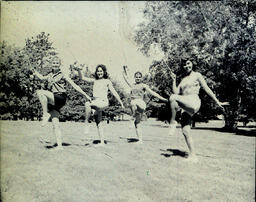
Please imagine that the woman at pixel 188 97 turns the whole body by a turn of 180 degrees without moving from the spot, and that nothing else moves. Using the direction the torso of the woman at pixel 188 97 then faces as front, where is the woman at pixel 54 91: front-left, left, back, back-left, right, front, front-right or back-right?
back-left

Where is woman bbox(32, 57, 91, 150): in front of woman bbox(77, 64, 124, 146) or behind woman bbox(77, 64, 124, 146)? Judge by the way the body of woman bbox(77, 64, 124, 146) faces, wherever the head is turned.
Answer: in front

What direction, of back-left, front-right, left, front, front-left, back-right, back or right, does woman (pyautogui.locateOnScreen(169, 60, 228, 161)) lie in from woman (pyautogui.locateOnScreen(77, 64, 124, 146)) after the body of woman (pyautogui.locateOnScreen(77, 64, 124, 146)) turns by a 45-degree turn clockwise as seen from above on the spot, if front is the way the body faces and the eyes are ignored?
back-left

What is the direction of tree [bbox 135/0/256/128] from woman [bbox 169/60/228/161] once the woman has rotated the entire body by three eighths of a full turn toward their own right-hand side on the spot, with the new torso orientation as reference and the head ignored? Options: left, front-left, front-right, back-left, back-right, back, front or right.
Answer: front

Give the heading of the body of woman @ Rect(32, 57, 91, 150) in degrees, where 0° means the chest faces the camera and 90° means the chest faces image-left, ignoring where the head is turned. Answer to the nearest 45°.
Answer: approximately 45°

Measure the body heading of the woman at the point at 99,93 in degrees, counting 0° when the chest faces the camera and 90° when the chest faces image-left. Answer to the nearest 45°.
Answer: approximately 45°

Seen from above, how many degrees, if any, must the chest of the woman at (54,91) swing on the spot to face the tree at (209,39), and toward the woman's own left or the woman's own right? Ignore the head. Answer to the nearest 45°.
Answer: approximately 135° to the woman's own left
